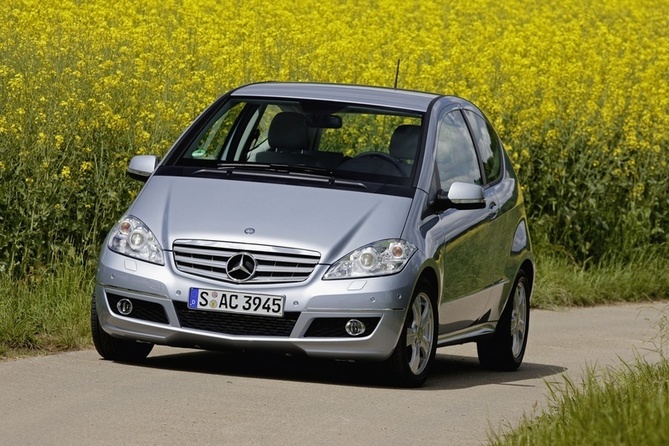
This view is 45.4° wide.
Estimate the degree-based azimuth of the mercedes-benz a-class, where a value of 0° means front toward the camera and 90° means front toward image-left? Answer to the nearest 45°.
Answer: approximately 45°
